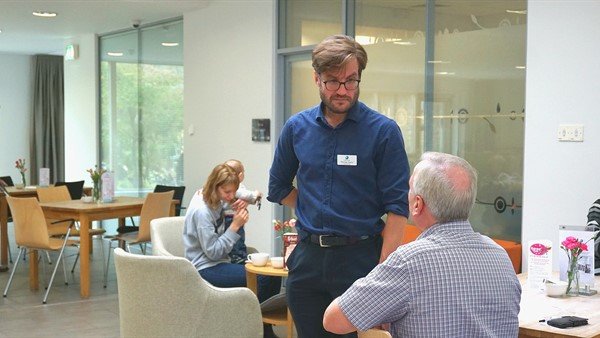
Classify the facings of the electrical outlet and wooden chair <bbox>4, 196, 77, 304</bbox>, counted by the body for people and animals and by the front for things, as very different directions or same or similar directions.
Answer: very different directions

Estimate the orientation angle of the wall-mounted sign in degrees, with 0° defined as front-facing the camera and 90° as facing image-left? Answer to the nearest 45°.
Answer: approximately 0°

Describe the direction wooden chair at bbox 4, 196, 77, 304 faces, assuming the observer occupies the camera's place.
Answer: facing away from the viewer and to the right of the viewer

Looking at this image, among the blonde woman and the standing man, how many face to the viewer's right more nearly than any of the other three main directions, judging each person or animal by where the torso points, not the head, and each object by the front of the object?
1
